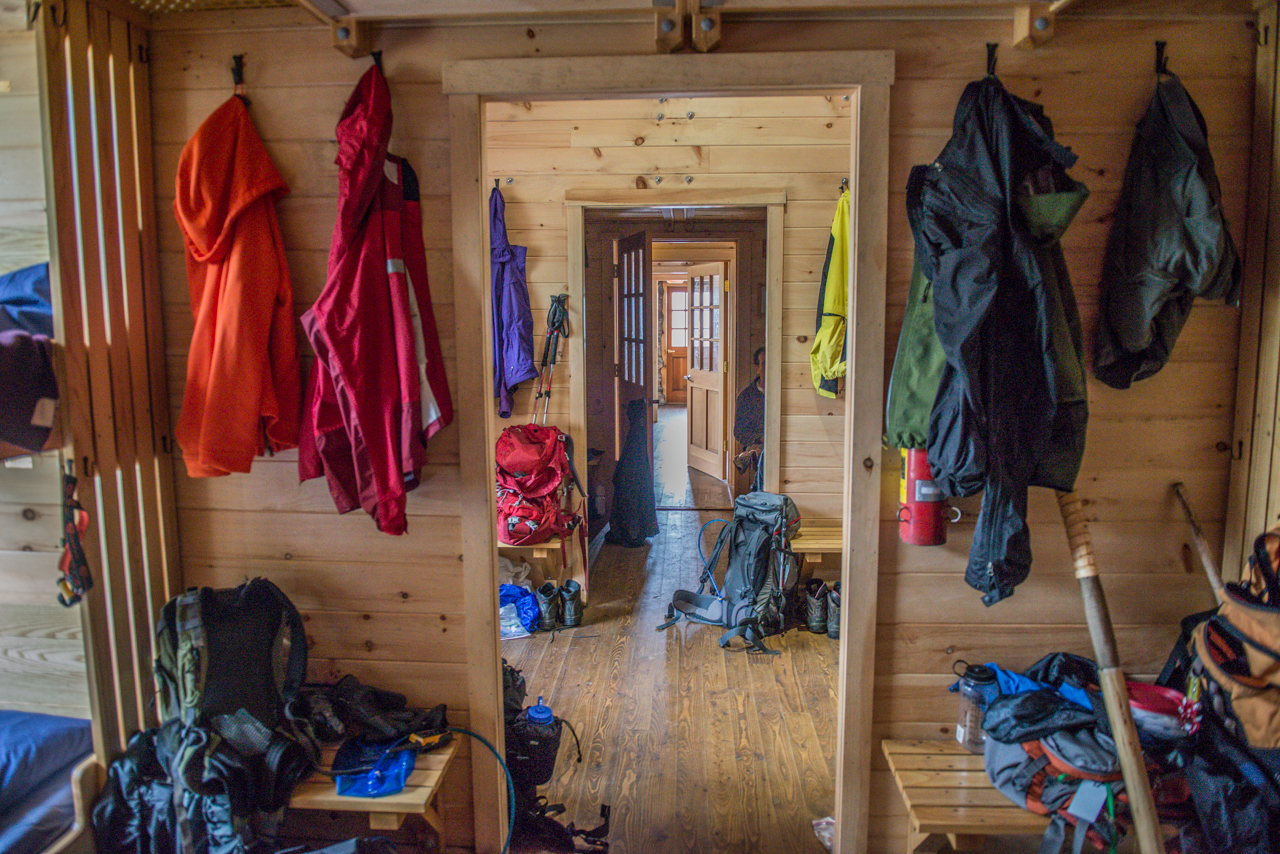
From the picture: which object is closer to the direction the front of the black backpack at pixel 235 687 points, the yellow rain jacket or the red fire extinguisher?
the yellow rain jacket

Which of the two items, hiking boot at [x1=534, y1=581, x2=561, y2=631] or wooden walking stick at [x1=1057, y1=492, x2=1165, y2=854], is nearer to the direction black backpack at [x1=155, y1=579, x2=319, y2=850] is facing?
the hiking boot

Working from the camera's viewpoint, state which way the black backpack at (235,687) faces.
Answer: facing away from the viewer

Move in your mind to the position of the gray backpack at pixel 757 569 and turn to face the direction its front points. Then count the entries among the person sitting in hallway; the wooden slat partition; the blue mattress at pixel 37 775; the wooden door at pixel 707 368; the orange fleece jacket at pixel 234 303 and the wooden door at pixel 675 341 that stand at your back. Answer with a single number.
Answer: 3

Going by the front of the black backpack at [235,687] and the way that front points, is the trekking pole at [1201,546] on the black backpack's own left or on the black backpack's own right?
on the black backpack's own right
